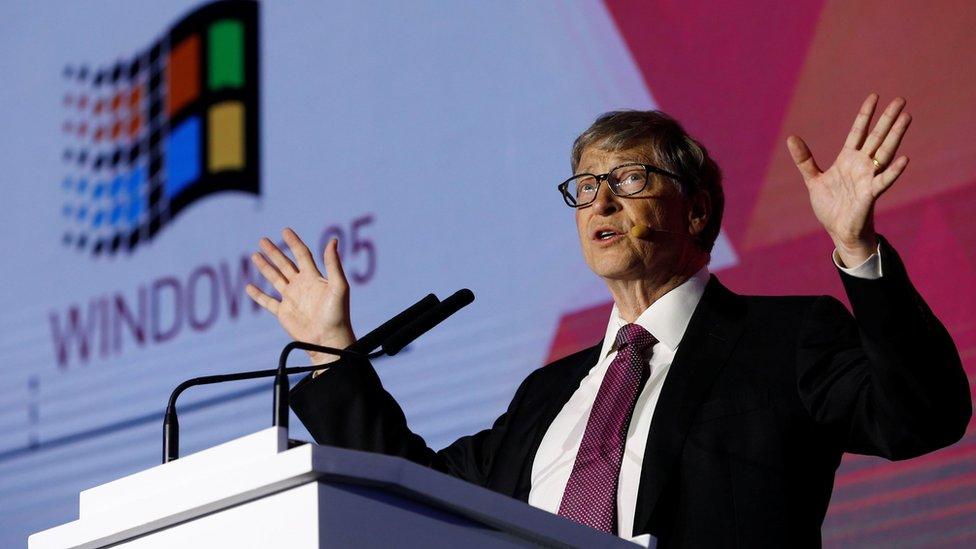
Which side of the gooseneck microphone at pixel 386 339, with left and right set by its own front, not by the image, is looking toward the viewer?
right

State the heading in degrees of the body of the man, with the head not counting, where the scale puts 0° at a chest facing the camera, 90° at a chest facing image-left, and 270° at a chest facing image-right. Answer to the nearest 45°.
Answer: approximately 45°

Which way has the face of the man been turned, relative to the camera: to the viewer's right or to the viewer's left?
to the viewer's left

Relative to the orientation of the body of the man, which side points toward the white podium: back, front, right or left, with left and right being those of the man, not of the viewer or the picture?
front
